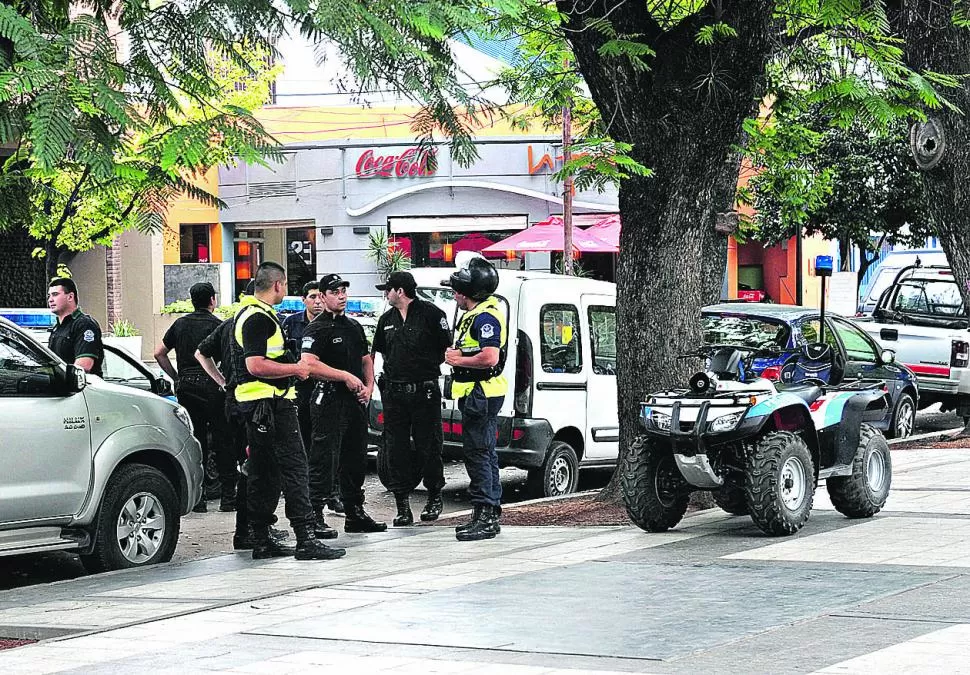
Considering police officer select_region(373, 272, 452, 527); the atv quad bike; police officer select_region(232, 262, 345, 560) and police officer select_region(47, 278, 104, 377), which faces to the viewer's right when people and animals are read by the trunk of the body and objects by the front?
police officer select_region(232, 262, 345, 560)

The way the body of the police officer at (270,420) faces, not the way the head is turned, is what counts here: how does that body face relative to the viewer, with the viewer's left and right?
facing to the right of the viewer

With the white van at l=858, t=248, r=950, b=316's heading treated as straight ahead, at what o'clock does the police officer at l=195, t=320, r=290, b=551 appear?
The police officer is roughly at 10 o'clock from the white van.

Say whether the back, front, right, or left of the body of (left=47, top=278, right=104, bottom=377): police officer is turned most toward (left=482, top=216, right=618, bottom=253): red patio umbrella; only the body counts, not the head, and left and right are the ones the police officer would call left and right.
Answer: back

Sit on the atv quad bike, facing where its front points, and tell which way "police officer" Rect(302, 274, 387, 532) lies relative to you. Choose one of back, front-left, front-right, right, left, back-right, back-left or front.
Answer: front-right

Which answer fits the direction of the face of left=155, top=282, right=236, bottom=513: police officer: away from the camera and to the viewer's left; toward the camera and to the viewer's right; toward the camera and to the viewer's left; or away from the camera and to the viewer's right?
away from the camera and to the viewer's right

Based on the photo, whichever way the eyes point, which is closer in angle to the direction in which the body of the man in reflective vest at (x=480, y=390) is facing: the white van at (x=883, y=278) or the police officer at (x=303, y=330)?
the police officer

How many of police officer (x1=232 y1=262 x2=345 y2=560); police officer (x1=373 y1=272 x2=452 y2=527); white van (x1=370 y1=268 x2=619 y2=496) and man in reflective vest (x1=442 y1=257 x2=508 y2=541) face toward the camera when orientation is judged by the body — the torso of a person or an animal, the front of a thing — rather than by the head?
1

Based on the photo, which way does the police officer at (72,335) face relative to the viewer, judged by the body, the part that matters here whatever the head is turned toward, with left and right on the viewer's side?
facing the viewer and to the left of the viewer

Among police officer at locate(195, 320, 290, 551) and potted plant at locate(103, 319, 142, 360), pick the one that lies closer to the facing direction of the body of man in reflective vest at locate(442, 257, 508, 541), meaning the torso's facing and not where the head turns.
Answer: the police officer

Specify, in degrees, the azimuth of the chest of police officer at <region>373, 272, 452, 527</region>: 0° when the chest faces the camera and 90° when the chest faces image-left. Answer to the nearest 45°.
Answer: approximately 0°

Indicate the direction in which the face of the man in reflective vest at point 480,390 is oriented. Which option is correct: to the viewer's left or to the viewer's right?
to the viewer's left

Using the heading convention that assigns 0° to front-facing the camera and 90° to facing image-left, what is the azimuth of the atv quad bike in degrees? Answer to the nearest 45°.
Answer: approximately 45°

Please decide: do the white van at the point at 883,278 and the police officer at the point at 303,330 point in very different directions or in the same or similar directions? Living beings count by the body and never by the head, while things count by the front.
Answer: very different directions
